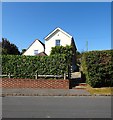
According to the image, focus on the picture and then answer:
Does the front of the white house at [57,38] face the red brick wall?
yes

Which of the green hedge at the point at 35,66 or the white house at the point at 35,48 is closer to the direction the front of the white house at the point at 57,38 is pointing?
the green hedge

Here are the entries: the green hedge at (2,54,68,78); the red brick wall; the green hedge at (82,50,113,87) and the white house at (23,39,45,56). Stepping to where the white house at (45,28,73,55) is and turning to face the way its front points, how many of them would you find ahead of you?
3

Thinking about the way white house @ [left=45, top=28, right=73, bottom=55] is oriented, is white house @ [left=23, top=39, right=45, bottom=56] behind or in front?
behind

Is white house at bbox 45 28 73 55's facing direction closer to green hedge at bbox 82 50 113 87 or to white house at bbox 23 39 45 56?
the green hedge

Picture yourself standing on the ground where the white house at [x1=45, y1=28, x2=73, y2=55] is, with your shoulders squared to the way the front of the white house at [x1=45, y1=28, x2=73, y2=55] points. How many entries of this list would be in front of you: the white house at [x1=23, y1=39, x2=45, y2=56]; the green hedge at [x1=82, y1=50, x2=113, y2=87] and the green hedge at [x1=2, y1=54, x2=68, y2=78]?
2

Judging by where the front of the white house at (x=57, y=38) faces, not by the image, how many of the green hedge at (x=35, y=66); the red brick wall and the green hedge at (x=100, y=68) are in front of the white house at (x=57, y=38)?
3

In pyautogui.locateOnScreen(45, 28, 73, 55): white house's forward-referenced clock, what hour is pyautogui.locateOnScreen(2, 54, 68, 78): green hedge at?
The green hedge is roughly at 12 o'clock from the white house.

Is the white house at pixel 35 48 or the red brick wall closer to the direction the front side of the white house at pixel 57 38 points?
the red brick wall

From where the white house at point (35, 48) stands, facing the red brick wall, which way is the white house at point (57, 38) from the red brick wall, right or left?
left

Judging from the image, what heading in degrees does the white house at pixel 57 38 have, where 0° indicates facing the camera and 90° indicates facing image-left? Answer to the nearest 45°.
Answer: approximately 0°
